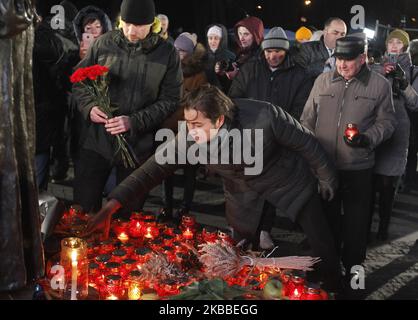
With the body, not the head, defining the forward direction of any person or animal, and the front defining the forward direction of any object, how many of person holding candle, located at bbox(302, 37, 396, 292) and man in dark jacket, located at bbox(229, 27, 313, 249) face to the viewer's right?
0

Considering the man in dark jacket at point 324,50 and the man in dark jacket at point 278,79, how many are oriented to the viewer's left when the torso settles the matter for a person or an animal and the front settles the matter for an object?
0

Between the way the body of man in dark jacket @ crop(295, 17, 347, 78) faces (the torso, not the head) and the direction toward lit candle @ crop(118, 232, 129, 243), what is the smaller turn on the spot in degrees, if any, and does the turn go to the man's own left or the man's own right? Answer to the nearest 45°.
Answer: approximately 45° to the man's own right

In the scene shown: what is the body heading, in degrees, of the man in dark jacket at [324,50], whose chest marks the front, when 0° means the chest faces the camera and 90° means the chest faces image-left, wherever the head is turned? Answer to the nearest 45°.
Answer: approximately 315°

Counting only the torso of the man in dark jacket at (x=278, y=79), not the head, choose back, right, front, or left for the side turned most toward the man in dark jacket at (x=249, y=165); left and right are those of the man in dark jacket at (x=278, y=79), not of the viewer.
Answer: front

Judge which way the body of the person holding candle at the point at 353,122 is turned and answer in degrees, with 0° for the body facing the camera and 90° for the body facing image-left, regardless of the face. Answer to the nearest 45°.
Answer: approximately 45°

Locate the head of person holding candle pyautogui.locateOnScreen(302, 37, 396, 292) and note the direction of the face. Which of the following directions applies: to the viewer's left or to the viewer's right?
to the viewer's left

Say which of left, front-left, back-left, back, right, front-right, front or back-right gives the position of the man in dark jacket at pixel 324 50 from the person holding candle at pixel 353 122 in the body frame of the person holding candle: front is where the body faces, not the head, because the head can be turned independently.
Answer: back-right
